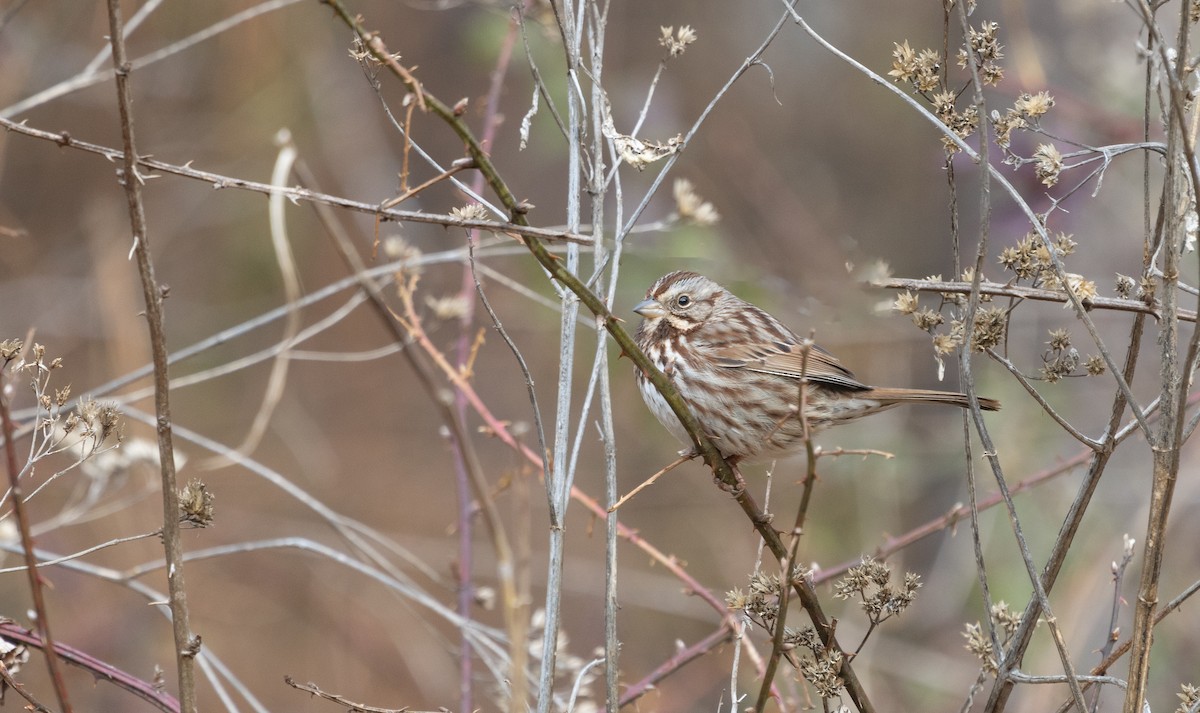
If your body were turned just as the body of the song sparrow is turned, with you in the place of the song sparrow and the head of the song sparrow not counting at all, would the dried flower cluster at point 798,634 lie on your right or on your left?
on your left

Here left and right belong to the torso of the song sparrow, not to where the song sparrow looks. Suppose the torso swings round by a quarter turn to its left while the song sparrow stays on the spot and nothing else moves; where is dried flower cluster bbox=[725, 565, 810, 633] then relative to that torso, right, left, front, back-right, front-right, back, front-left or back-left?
front

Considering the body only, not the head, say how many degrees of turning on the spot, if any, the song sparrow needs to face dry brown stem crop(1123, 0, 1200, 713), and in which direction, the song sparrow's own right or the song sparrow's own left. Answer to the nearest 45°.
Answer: approximately 135° to the song sparrow's own left

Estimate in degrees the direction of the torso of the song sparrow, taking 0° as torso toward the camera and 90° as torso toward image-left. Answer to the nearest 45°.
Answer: approximately 90°
